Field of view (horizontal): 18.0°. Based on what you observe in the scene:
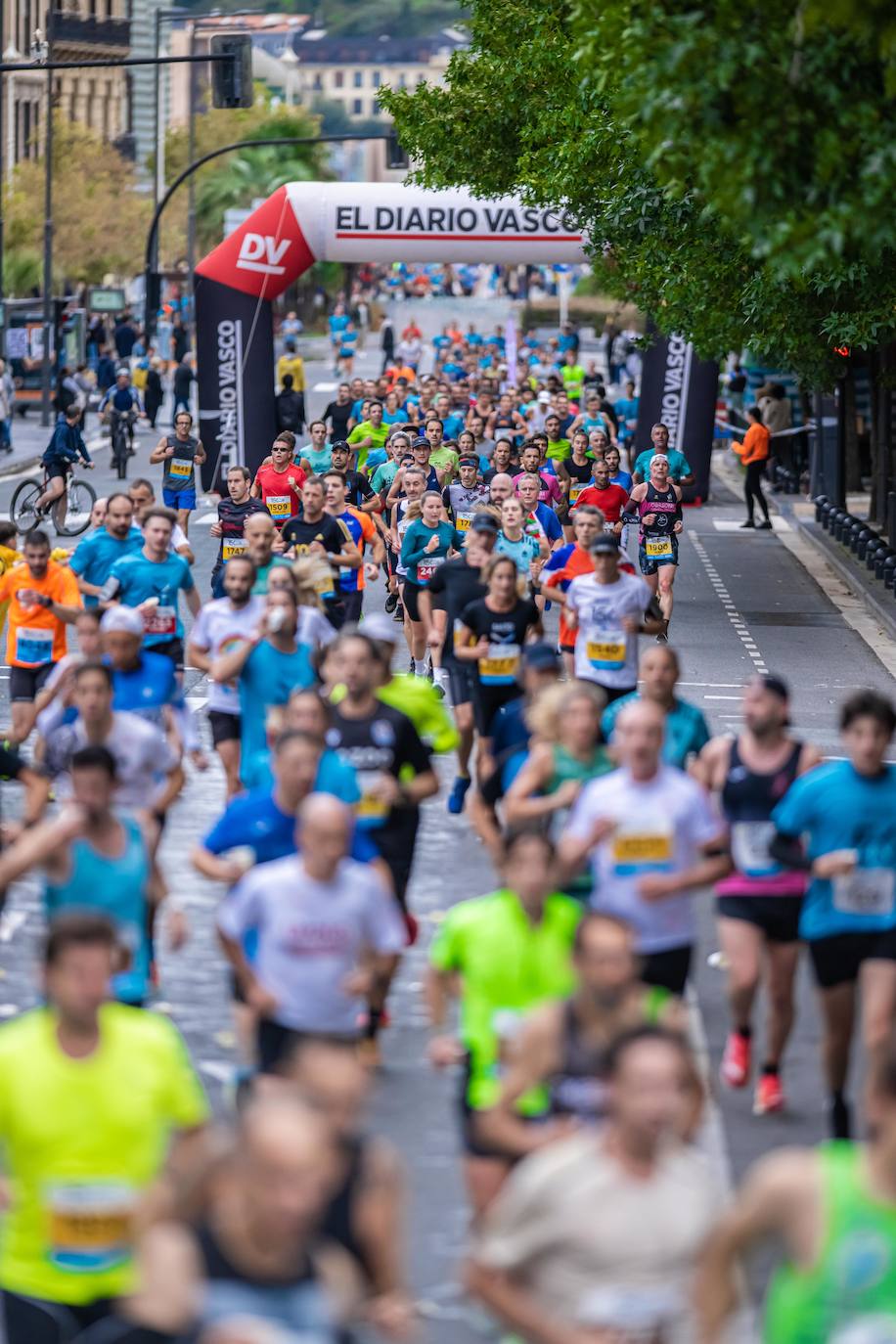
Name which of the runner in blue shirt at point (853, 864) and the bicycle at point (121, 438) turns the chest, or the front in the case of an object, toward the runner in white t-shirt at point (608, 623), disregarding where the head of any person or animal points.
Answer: the bicycle

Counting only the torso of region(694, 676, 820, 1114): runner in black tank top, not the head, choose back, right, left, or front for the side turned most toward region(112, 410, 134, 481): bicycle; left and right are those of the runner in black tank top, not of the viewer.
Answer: back

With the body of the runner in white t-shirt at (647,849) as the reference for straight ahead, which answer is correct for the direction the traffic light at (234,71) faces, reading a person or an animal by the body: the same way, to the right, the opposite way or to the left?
the opposite way

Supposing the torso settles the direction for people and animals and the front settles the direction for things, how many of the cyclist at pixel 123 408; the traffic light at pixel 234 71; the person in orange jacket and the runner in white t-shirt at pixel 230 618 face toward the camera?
2

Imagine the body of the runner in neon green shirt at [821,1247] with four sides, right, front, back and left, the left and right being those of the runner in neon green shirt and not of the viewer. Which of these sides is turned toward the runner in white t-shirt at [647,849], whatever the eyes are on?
back

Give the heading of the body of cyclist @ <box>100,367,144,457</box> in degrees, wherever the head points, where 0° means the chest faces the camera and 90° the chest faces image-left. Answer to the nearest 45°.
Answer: approximately 0°

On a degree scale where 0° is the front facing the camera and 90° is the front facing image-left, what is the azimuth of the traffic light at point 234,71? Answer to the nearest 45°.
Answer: approximately 180°

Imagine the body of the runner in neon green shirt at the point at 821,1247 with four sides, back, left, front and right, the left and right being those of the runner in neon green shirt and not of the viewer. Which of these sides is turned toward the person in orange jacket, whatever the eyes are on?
back
